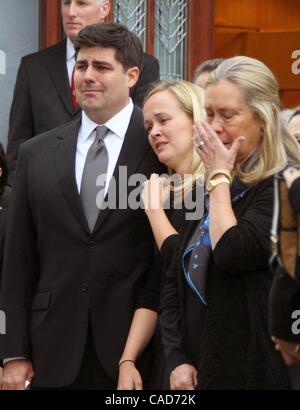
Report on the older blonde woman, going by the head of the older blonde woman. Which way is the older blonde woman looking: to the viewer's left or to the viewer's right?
to the viewer's left

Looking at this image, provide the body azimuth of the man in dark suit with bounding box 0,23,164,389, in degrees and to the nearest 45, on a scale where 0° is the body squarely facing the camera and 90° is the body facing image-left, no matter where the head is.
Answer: approximately 0°

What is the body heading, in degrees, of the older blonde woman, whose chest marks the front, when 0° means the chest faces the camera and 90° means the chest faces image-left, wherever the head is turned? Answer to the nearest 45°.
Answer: approximately 45°

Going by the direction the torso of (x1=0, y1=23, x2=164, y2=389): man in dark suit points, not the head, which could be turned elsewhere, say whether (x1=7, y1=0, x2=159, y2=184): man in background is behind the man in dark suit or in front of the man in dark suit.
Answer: behind
